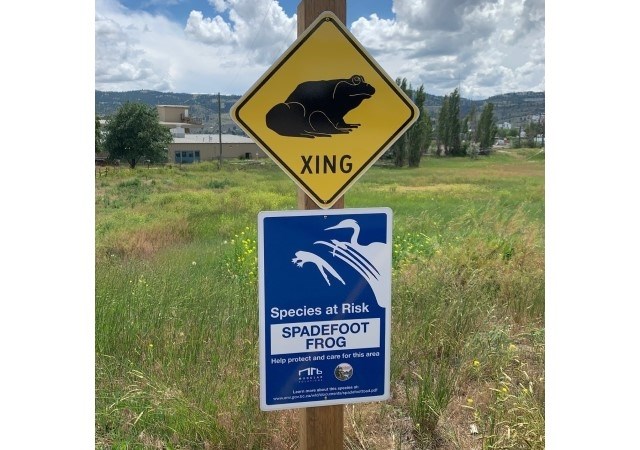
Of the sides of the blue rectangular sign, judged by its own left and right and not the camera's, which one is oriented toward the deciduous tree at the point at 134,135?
back

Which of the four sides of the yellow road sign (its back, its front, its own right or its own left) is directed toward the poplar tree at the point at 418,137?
back

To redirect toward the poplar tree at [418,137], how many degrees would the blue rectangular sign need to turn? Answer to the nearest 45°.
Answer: approximately 180°

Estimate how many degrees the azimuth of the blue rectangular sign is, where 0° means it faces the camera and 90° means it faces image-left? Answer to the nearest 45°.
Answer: approximately 0°

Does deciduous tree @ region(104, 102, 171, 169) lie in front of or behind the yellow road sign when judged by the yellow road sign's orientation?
behind

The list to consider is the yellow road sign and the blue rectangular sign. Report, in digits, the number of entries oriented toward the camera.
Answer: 2
